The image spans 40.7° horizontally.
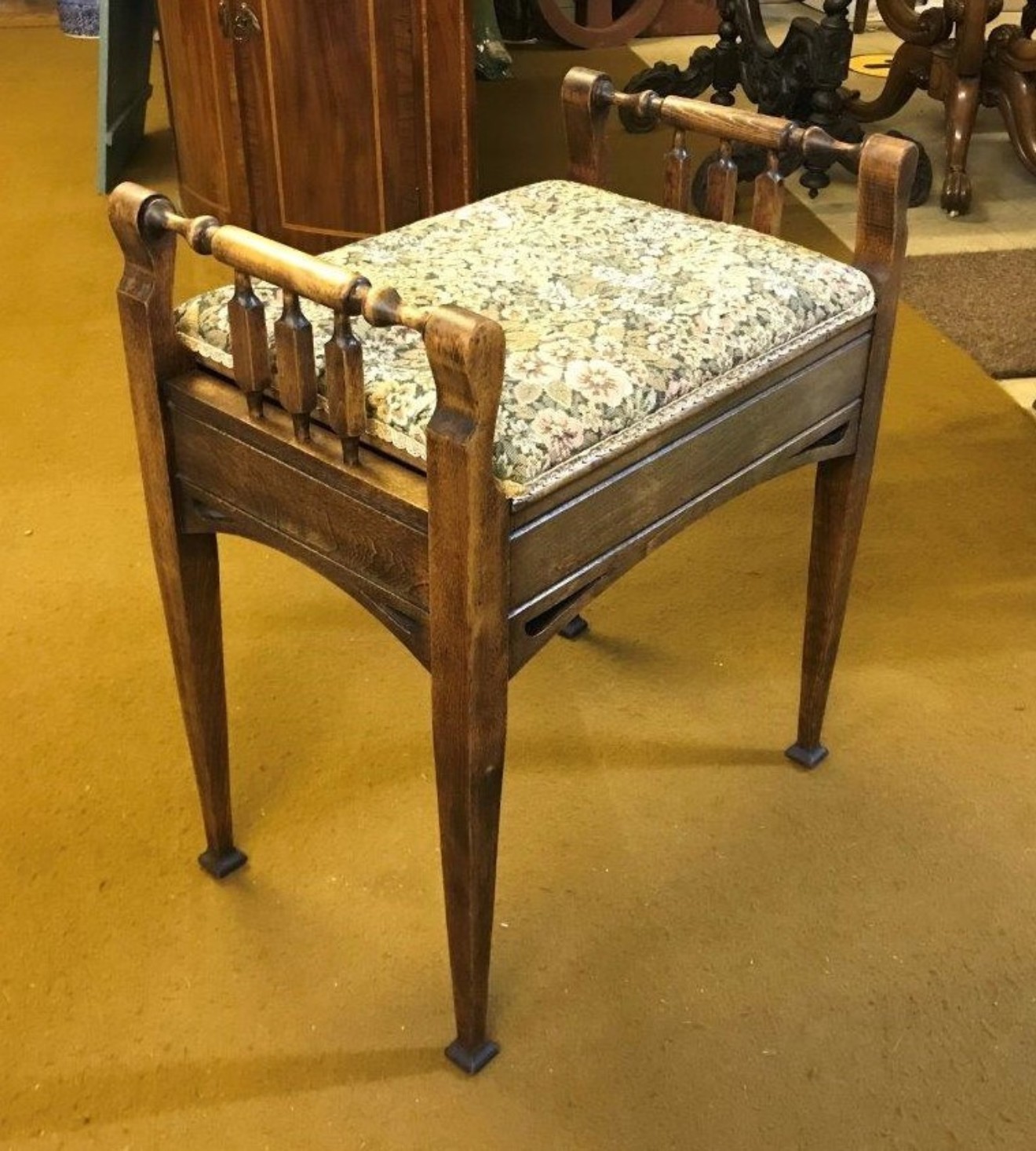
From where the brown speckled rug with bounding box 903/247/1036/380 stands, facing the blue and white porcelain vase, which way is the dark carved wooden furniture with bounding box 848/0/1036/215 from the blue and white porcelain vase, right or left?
right

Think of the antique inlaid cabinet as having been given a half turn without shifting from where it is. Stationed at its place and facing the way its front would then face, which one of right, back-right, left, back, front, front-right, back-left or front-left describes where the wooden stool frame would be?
back-right

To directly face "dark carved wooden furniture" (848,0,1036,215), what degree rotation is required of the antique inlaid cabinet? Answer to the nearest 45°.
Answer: approximately 135° to its left

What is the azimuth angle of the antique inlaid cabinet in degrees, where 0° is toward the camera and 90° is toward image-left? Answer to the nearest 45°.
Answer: approximately 45°

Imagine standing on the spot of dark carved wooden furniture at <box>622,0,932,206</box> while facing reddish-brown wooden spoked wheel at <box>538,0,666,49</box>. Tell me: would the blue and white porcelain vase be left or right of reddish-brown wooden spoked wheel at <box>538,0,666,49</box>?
left

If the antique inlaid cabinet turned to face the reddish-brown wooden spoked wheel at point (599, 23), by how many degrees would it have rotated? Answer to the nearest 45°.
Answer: approximately 180°

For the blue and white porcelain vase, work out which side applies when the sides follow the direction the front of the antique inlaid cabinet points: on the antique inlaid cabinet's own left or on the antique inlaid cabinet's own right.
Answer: on the antique inlaid cabinet's own right

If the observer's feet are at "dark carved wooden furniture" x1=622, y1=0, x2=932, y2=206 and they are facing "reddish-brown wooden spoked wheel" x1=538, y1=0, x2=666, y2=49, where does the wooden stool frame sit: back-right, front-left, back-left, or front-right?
back-left
